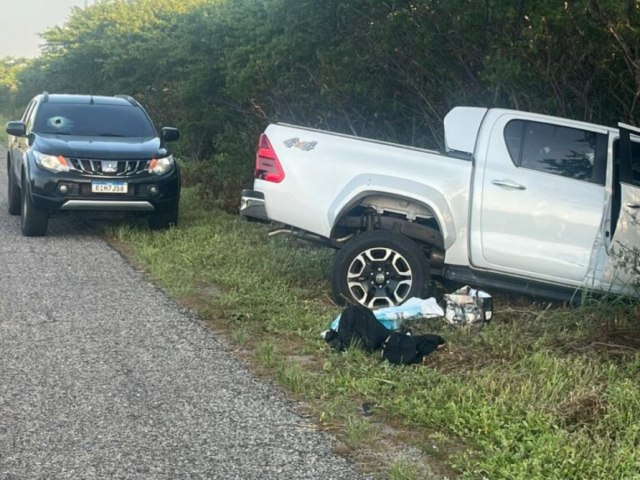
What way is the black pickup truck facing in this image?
toward the camera

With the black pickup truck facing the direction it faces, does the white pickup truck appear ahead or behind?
ahead

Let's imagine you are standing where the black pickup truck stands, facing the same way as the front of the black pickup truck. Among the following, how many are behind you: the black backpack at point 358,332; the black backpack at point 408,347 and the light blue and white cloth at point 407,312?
0

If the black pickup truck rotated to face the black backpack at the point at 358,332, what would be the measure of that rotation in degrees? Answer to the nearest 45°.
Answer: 0° — it already faces it

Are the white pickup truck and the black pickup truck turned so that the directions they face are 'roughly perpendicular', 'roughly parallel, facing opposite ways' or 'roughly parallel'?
roughly perpendicular

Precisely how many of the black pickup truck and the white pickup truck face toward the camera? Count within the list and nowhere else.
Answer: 1

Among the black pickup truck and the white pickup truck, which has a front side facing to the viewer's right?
the white pickup truck

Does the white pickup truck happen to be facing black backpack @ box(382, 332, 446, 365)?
no

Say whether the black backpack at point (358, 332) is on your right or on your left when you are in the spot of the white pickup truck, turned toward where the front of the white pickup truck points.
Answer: on your right

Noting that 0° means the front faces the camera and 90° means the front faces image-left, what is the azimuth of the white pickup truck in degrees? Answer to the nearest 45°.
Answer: approximately 270°

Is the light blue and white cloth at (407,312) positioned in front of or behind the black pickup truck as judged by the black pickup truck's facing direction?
in front
